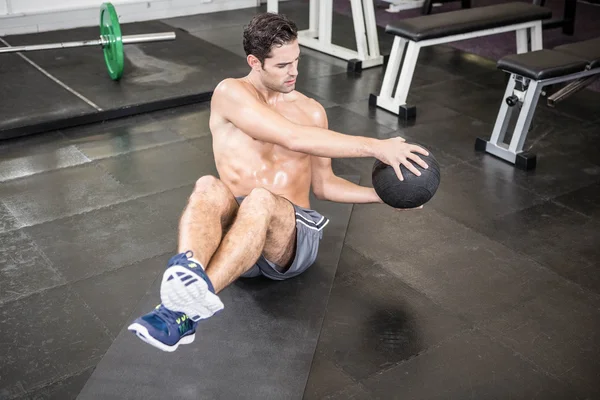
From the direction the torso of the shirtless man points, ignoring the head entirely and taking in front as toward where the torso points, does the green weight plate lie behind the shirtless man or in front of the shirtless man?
behind

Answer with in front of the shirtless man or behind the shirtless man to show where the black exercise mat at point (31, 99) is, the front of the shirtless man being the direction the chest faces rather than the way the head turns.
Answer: behind

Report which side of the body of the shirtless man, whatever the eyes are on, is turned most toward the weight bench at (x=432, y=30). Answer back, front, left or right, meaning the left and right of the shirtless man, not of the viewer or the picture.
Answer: back

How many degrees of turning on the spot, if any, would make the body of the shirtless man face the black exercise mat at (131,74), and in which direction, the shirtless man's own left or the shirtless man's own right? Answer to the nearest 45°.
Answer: approximately 180°

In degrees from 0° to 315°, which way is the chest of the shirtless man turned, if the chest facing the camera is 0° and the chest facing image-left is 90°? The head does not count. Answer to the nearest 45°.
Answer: approximately 0°
